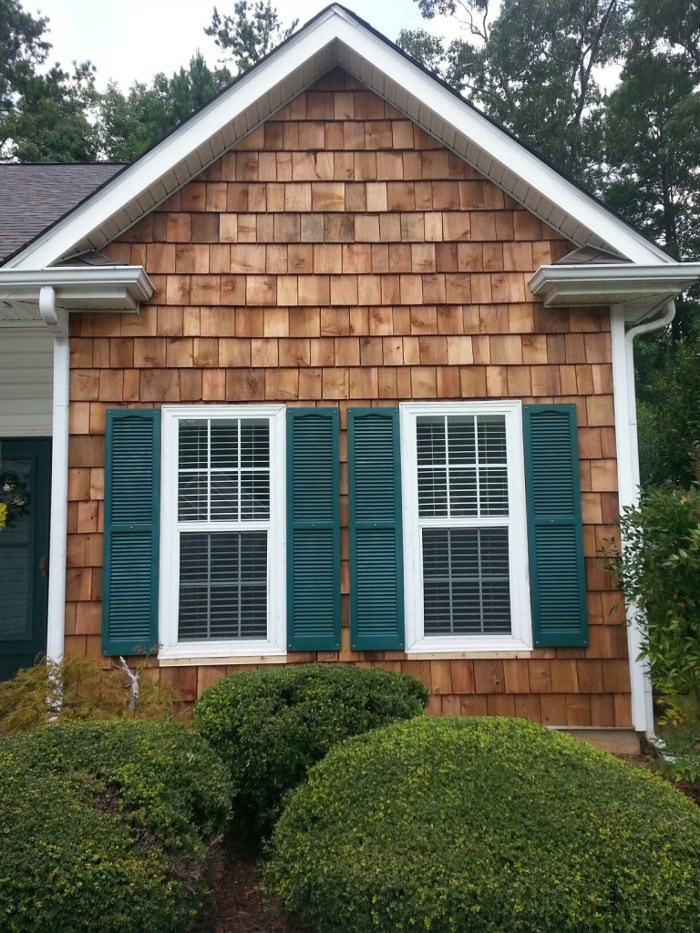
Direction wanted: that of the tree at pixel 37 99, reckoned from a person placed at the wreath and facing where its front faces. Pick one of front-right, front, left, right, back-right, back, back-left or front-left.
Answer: back

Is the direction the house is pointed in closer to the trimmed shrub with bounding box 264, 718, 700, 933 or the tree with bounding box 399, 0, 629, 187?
the trimmed shrub

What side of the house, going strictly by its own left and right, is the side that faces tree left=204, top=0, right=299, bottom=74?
back

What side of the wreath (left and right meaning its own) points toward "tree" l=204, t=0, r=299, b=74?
back

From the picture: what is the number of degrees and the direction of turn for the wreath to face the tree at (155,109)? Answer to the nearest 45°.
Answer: approximately 180°

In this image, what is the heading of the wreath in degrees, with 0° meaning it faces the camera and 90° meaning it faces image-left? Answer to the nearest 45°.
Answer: approximately 0°

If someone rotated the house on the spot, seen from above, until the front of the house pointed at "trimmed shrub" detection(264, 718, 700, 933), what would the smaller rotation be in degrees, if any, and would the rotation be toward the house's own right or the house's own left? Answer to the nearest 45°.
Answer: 0° — it already faces it

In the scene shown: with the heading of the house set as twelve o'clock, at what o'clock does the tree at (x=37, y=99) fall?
The tree is roughly at 5 o'clock from the house.

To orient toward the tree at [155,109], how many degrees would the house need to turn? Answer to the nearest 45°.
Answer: approximately 180°

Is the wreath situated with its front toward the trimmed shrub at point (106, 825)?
yes
